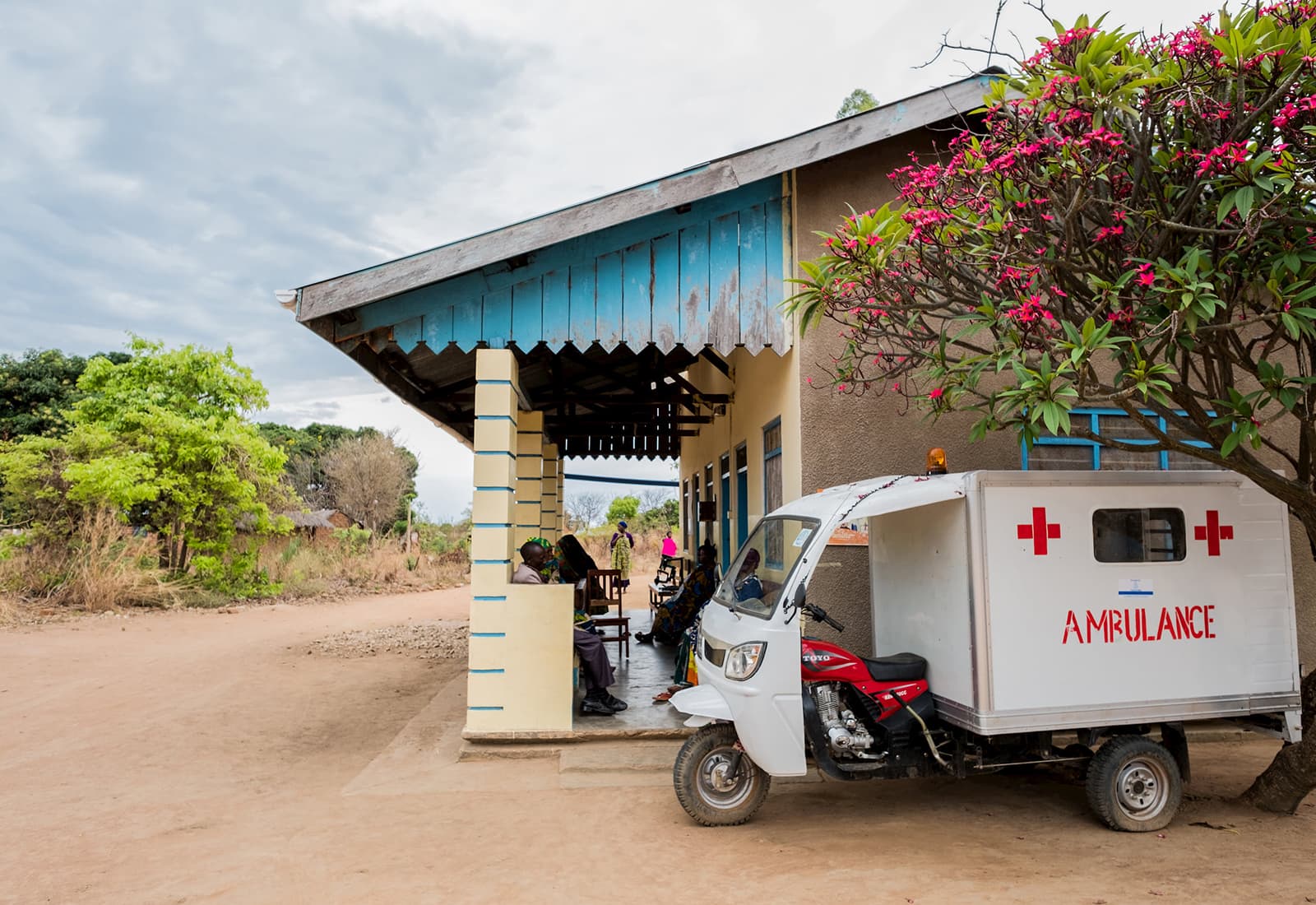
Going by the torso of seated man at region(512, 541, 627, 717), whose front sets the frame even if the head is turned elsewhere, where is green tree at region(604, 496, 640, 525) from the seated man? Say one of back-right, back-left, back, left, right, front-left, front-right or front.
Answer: left

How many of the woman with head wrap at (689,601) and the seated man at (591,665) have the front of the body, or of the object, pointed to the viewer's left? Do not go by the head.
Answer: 1

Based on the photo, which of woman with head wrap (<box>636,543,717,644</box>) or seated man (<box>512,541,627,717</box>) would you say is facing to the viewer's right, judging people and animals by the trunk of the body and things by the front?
the seated man

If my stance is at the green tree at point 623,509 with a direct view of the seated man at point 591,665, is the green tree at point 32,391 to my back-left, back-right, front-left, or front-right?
front-right

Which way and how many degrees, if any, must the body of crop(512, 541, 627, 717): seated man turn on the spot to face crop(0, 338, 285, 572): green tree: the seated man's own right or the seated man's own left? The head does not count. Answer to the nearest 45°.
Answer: approximately 135° to the seated man's own left

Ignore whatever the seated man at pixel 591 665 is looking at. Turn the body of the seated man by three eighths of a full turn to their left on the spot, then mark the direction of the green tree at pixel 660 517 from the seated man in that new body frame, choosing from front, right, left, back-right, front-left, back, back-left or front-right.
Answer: front-right

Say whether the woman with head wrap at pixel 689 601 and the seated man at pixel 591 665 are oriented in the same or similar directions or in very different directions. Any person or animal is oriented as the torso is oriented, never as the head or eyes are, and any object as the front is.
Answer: very different directions

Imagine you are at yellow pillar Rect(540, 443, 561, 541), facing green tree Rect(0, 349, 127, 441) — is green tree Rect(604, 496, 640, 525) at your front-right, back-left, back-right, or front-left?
front-right

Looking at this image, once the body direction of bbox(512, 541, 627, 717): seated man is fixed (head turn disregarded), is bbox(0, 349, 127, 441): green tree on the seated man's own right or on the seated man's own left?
on the seated man's own left

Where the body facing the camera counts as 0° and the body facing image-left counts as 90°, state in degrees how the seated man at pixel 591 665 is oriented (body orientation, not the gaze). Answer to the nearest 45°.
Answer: approximately 270°

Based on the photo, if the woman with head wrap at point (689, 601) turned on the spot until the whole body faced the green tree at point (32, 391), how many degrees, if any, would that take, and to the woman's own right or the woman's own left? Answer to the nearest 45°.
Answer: approximately 45° to the woman's own right

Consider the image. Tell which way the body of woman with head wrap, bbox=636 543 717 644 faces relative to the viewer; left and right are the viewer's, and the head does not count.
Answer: facing to the left of the viewer
